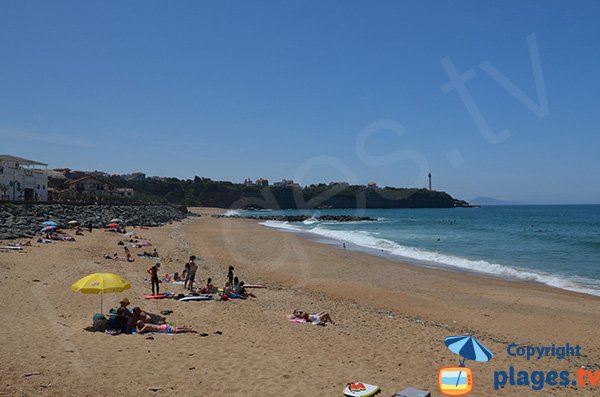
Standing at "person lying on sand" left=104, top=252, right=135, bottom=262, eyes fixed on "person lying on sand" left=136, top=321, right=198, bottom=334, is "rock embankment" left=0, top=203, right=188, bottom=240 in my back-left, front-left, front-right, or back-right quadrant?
back-right

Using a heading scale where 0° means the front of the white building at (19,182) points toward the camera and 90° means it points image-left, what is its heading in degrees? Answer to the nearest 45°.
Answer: approximately 315°
